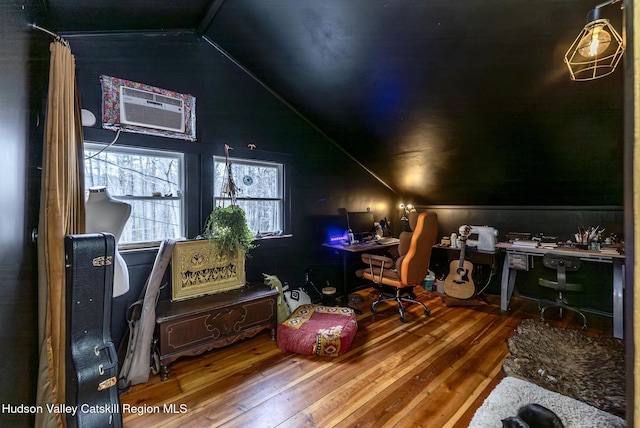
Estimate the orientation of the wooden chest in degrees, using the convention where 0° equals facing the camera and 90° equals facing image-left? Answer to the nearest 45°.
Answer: approximately 315°

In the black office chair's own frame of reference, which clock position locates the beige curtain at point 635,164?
The beige curtain is roughly at 6 o'clock from the black office chair.

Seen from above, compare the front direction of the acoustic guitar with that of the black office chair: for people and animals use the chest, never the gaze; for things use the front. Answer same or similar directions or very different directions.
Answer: very different directions

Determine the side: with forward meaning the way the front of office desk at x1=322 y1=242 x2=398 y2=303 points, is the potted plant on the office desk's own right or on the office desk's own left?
on the office desk's own right

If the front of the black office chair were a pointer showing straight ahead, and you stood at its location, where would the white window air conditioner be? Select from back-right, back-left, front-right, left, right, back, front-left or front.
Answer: back-left

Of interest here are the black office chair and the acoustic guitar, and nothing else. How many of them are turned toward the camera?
1

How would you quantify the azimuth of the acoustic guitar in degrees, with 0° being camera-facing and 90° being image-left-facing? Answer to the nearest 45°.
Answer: approximately 0°

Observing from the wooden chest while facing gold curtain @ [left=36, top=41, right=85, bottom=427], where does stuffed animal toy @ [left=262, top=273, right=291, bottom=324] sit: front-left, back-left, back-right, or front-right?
back-left

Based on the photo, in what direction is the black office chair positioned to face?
away from the camera

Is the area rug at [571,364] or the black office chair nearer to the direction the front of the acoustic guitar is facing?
the area rug

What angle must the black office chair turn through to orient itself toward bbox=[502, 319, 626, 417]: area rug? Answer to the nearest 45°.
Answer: approximately 180°

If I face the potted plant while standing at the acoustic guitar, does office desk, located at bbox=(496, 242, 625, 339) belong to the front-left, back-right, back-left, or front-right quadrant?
back-left
